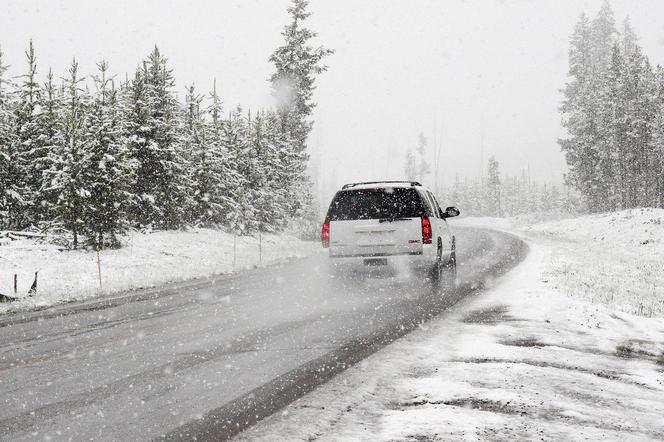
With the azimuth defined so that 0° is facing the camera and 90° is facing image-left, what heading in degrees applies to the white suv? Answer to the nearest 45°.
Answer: approximately 180°

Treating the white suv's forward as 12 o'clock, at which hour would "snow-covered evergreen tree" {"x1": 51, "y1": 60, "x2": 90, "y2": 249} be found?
The snow-covered evergreen tree is roughly at 10 o'clock from the white suv.

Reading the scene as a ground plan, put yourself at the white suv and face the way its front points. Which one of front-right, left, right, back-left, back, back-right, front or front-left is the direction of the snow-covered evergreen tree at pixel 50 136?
front-left

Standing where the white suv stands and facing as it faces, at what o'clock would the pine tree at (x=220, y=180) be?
The pine tree is roughly at 11 o'clock from the white suv.

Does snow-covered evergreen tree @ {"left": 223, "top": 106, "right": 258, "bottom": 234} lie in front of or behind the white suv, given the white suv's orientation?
in front

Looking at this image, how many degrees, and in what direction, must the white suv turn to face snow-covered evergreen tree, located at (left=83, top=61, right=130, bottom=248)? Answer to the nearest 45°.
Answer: approximately 45° to its left

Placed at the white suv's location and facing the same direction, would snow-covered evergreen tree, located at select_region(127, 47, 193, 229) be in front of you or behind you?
in front

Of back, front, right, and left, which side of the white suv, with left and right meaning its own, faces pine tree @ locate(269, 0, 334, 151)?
front

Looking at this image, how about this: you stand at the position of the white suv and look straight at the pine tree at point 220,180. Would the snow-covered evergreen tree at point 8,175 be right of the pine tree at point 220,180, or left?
left
